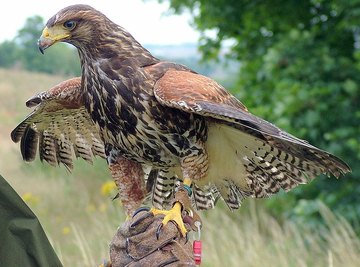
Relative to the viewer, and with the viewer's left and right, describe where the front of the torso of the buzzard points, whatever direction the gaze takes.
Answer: facing the viewer and to the left of the viewer
